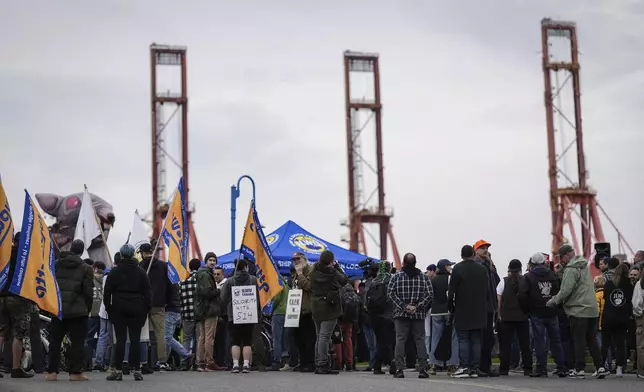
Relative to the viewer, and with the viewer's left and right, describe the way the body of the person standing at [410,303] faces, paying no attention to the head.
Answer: facing away from the viewer

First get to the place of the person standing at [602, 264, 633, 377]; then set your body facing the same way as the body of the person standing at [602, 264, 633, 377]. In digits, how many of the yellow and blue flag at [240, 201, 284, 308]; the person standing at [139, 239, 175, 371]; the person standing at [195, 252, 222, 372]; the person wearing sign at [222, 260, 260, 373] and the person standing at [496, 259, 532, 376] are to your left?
5

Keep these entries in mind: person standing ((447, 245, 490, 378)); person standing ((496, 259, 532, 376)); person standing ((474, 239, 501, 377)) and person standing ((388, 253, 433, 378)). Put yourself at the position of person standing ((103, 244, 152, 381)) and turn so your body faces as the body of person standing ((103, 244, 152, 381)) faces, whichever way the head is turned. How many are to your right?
4

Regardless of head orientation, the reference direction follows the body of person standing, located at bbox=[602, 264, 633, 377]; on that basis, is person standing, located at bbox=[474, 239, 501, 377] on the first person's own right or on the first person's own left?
on the first person's own left

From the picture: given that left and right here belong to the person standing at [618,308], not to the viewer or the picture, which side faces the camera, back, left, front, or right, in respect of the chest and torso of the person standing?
back

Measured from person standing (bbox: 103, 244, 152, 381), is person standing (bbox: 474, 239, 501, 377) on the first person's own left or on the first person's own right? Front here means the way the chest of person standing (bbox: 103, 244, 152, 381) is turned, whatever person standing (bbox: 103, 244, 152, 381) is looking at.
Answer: on the first person's own right

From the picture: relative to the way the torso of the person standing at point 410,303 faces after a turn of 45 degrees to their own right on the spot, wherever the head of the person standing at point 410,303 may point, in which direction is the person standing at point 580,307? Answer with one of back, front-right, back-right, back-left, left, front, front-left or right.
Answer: front-right

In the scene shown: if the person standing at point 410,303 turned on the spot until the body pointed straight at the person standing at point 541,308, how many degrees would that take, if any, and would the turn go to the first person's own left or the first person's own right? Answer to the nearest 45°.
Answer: approximately 90° to the first person's own right

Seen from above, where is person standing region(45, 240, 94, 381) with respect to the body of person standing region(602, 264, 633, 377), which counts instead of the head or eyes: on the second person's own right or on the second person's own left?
on the second person's own left

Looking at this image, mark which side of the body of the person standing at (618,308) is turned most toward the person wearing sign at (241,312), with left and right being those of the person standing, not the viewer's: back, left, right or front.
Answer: left

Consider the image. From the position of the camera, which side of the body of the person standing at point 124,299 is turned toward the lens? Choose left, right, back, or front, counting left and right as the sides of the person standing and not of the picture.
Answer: back

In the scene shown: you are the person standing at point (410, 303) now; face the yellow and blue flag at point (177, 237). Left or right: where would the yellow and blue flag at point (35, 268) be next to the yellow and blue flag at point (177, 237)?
left

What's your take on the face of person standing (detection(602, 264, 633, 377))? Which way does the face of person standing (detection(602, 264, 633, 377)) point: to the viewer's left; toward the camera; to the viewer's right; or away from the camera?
away from the camera

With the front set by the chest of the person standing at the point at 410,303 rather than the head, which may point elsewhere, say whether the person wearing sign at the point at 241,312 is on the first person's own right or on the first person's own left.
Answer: on the first person's own left

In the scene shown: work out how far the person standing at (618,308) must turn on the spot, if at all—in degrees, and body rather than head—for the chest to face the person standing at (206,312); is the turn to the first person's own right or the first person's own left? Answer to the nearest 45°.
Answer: approximately 90° to the first person's own left
